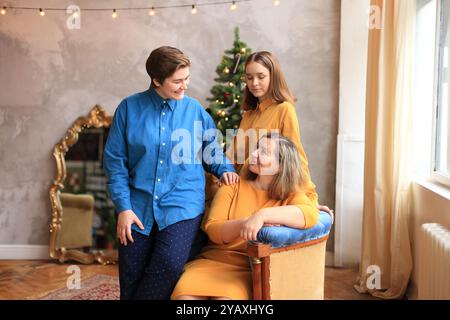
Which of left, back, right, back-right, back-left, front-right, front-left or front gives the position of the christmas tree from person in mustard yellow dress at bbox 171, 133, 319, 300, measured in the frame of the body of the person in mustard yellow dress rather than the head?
back-right

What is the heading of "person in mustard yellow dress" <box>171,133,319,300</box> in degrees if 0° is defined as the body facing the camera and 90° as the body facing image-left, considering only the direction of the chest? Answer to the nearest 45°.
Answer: approximately 45°

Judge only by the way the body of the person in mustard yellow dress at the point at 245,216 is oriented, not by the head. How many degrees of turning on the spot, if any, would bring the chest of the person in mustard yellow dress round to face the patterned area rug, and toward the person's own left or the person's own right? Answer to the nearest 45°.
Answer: approximately 90° to the person's own right

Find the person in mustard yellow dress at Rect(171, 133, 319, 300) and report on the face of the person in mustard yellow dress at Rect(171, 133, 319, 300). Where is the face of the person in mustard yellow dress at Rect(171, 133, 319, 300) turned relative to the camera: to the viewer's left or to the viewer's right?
to the viewer's left

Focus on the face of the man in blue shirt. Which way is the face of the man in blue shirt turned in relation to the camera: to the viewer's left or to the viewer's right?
to the viewer's right

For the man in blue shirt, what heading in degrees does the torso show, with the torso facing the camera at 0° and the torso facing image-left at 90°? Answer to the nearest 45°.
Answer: approximately 0°

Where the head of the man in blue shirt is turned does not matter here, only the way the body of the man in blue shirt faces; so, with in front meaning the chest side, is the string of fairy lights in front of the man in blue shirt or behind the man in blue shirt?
behind
